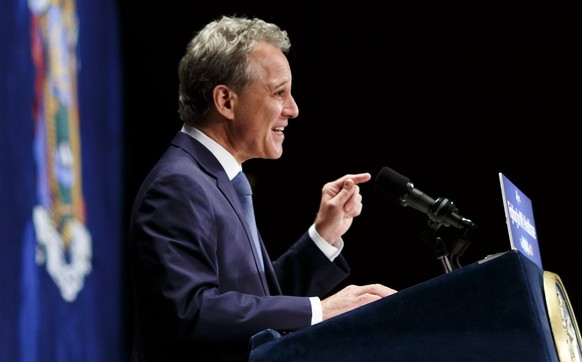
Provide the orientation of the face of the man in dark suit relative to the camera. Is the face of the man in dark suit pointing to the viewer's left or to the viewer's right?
to the viewer's right

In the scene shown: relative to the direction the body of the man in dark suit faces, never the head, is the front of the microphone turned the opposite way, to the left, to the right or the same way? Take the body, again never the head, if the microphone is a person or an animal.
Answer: the opposite way

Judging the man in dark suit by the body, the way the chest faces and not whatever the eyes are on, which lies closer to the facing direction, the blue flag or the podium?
the podium

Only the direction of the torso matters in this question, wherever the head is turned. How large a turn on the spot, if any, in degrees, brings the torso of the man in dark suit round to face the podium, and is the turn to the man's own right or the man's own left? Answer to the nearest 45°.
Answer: approximately 45° to the man's own right

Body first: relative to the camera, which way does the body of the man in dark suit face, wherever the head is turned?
to the viewer's right

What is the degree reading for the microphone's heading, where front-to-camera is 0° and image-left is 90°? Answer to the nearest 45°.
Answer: approximately 90°

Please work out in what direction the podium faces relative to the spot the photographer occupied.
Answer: facing to the right of the viewer

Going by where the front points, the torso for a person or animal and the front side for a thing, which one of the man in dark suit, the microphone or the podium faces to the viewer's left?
the microphone
